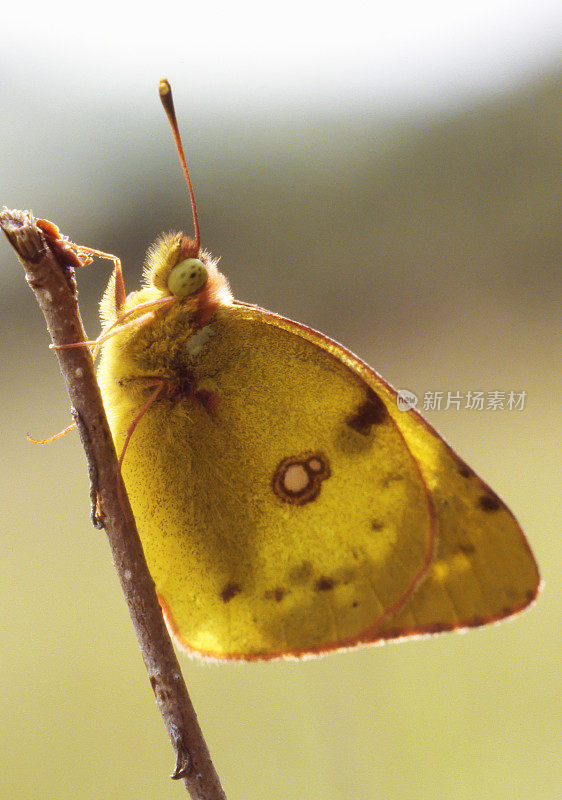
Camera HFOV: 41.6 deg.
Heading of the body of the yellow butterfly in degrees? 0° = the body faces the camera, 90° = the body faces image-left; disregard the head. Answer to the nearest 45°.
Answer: approximately 90°
